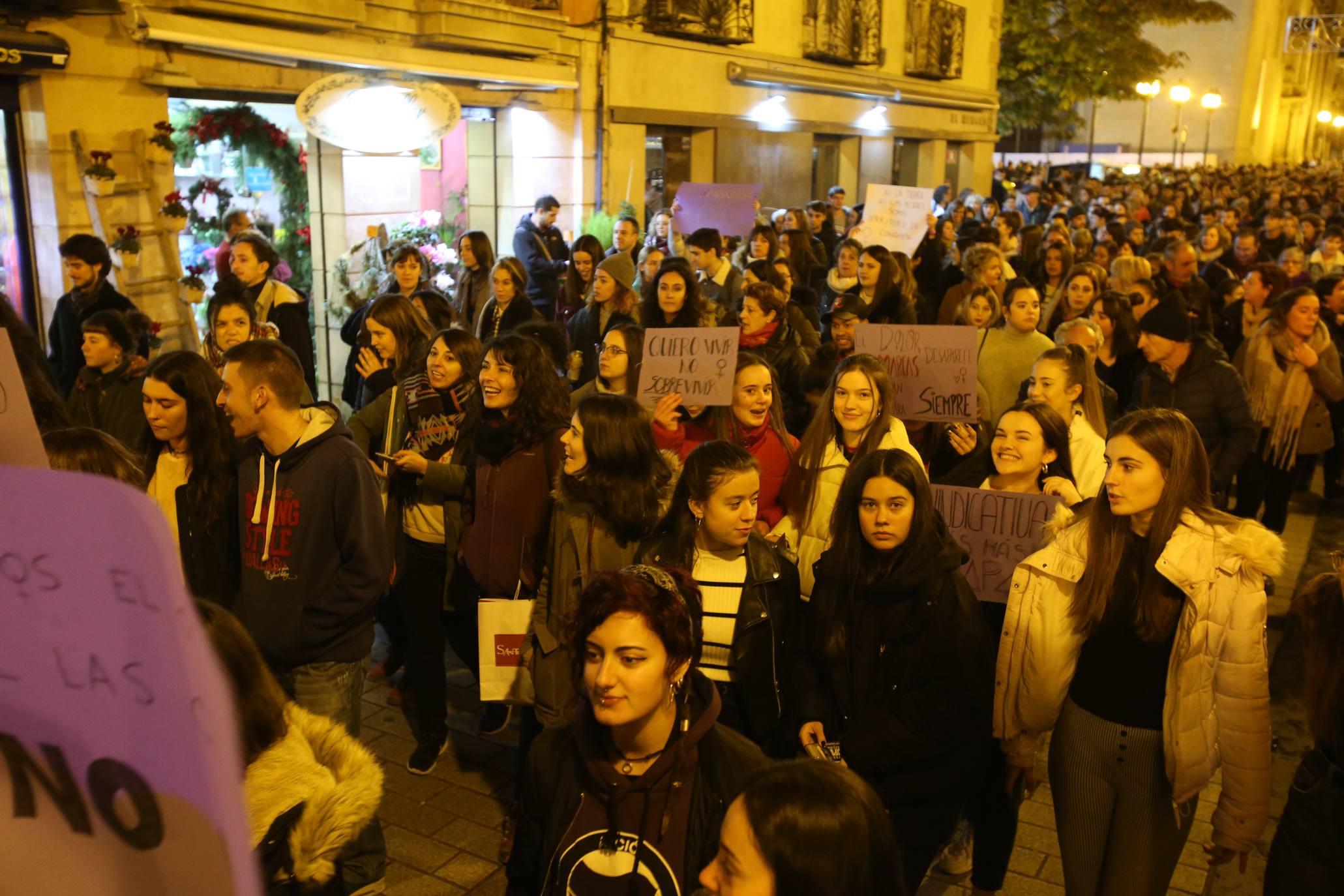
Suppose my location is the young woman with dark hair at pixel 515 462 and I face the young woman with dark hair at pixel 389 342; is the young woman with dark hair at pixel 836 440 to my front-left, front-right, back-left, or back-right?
back-right

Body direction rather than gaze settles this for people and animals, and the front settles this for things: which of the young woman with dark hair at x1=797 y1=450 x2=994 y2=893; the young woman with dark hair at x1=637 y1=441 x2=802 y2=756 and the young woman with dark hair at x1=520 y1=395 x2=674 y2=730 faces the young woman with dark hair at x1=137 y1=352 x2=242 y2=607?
the young woman with dark hair at x1=520 y1=395 x2=674 y2=730

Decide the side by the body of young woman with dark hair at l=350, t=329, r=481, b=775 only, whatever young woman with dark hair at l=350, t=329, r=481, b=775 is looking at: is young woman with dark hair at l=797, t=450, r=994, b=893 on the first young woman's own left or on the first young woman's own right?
on the first young woman's own left

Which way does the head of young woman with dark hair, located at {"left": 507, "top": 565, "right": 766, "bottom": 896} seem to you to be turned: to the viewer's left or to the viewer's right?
to the viewer's left

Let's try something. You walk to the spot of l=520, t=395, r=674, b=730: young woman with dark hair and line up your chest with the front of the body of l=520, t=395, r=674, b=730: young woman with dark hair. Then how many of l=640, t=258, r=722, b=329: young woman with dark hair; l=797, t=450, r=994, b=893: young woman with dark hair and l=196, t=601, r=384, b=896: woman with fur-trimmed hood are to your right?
1

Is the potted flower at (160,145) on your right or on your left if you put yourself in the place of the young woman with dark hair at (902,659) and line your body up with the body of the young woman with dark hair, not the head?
on your right

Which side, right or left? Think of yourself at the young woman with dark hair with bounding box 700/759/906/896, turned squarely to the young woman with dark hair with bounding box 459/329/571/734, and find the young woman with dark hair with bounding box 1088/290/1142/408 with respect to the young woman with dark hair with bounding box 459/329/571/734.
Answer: right

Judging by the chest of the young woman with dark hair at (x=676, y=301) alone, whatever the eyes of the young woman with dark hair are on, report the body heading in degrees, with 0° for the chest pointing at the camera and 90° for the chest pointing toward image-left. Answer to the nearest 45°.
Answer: approximately 0°

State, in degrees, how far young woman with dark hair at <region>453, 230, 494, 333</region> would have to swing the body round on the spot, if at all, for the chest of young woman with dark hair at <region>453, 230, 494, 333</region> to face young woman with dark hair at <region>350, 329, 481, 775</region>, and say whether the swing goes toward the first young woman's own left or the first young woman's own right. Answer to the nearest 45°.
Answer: approximately 45° to the first young woman's own left

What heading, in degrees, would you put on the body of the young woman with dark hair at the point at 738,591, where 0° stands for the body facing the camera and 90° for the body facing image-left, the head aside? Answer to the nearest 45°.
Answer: approximately 0°

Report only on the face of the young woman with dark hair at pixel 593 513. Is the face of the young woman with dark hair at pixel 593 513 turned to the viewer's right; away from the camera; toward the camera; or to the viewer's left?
to the viewer's left
